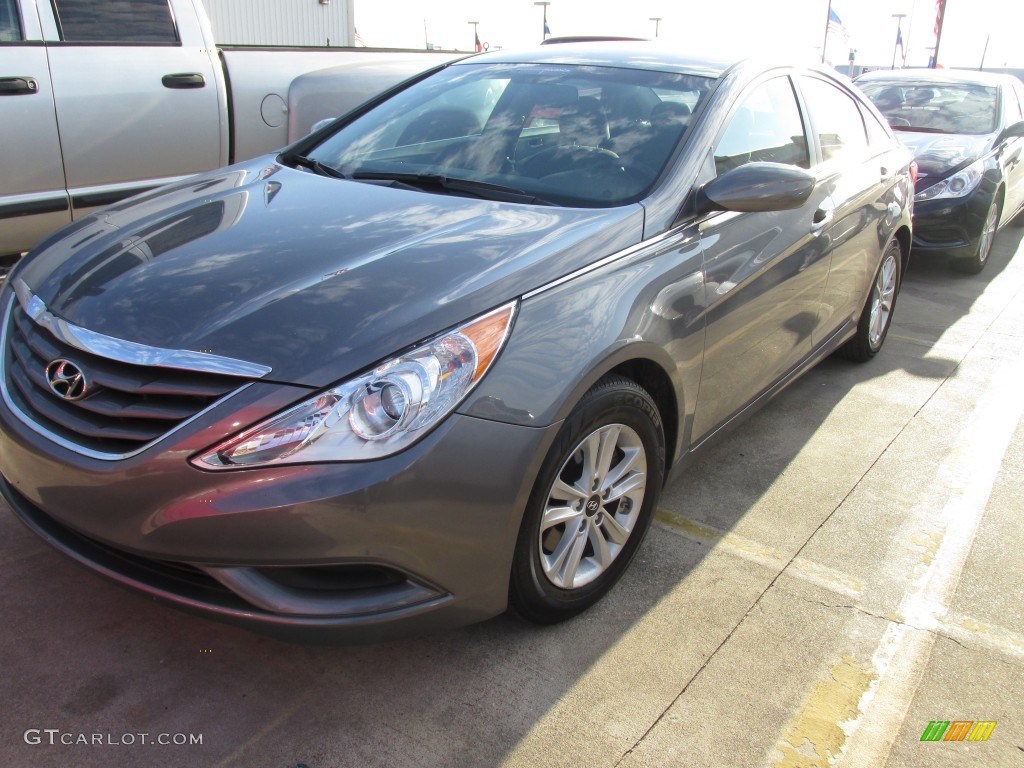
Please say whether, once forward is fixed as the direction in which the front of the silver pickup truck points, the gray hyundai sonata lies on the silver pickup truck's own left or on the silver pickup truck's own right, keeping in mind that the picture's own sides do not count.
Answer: on the silver pickup truck's own left

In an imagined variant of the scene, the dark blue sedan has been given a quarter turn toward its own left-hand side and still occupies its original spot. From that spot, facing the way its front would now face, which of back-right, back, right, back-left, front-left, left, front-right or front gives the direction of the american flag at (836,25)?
back-left

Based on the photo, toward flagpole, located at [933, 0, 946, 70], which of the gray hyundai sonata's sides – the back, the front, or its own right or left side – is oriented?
back

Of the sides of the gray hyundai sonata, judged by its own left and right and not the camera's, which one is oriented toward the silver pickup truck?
right

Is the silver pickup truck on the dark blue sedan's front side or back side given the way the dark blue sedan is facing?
on the front side

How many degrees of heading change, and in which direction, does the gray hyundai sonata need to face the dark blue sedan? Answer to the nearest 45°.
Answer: approximately 180°

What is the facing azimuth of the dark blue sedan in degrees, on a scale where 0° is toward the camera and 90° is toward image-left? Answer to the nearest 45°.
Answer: approximately 45°

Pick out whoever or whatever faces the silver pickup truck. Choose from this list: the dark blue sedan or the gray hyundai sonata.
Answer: the dark blue sedan

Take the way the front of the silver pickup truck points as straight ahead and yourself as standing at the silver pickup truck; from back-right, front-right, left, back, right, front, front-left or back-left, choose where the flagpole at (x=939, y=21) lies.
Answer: back

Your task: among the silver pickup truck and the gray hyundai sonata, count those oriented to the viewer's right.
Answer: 0

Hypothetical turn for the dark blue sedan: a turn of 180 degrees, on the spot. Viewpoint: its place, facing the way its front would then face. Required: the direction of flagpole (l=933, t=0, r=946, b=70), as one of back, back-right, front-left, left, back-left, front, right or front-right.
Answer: front-left

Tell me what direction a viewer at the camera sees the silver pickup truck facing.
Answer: facing the viewer and to the left of the viewer

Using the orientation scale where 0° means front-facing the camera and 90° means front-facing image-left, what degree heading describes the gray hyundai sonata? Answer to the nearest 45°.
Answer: approximately 45°
